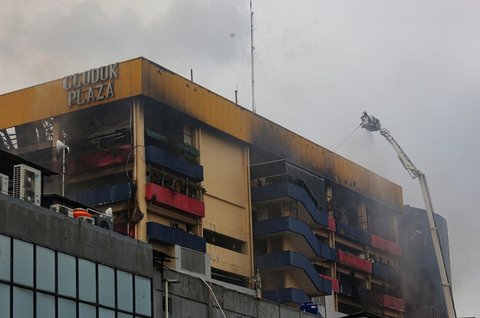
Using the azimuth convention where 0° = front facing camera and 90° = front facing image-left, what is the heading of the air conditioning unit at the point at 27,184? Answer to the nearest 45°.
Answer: approximately 315°

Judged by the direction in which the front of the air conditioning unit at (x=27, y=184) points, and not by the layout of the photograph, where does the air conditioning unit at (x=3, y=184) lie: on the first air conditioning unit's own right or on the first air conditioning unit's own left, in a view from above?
on the first air conditioning unit's own right
